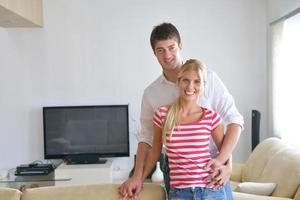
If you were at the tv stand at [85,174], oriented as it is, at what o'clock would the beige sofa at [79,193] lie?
The beige sofa is roughly at 12 o'clock from the tv stand.

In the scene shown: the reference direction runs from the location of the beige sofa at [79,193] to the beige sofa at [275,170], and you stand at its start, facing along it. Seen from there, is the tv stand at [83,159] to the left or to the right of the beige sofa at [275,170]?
left

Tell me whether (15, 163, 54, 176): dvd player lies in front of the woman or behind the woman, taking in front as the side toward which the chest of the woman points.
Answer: behind

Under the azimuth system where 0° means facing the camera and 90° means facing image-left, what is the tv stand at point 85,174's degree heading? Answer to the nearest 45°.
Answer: approximately 0°

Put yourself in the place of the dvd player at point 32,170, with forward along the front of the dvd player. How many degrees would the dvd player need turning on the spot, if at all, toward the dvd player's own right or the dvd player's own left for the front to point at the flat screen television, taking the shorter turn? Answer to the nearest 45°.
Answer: approximately 90° to the dvd player's own left

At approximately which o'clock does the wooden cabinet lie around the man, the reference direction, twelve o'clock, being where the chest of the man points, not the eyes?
The wooden cabinet is roughly at 5 o'clock from the man.

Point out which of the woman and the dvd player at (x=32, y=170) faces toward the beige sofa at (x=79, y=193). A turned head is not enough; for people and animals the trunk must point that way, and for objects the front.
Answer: the dvd player

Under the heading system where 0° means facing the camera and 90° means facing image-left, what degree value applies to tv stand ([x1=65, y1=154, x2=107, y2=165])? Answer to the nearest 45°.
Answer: approximately 0°
